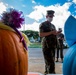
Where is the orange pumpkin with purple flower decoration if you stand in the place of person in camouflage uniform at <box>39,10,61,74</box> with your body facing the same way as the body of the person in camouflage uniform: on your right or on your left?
on your right

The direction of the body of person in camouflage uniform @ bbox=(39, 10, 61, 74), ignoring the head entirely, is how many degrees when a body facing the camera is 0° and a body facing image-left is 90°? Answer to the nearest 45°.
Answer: approximately 315°
